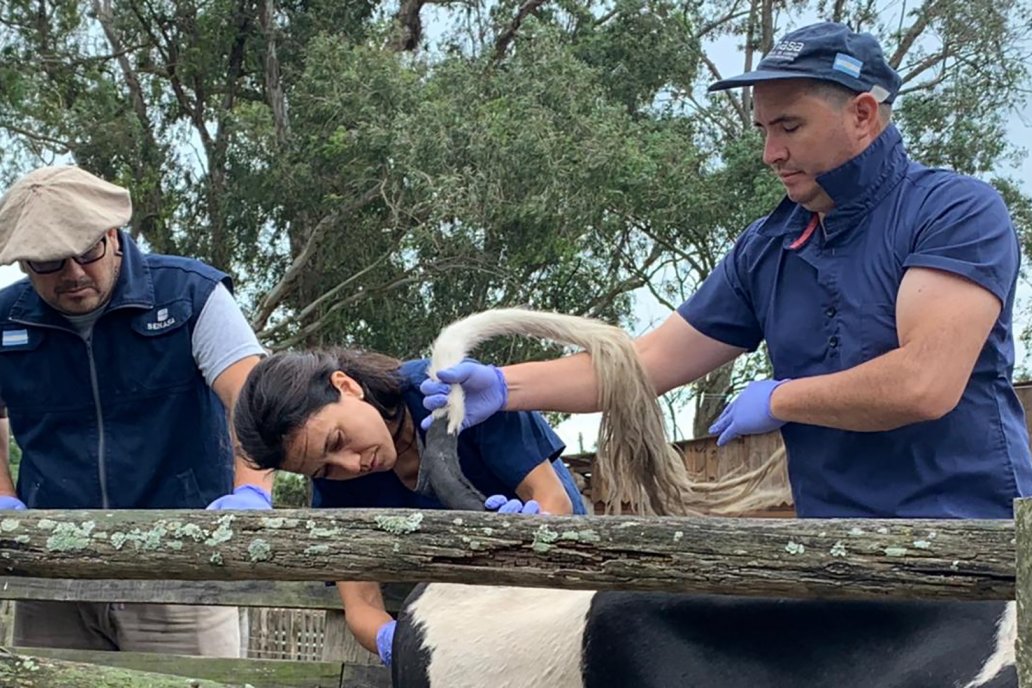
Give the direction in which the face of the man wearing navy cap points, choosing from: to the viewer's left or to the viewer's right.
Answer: to the viewer's left

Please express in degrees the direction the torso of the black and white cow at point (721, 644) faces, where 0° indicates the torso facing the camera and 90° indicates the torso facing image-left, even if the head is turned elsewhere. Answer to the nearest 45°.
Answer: approximately 270°

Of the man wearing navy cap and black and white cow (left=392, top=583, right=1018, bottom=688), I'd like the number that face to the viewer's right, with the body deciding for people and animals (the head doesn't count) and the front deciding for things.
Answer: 1

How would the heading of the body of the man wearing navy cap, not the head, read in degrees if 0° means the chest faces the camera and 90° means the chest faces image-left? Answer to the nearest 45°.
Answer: approximately 45°
